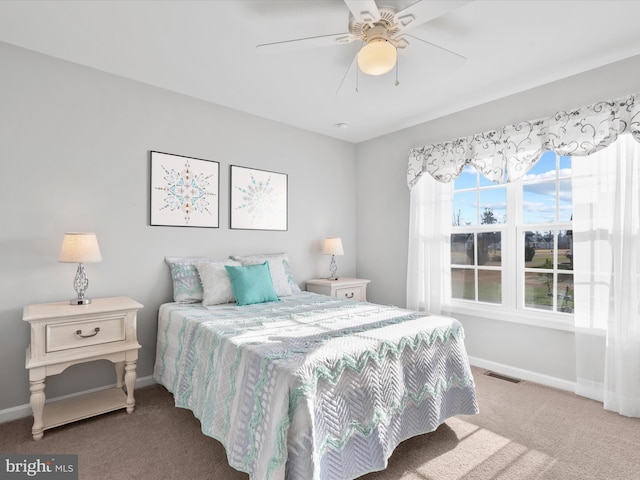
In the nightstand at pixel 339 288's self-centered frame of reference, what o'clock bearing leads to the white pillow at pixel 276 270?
The white pillow is roughly at 3 o'clock from the nightstand.

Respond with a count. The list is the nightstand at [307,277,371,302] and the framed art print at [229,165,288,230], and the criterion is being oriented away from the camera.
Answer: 0

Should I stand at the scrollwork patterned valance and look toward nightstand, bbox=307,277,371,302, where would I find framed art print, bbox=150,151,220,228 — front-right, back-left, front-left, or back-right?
front-left

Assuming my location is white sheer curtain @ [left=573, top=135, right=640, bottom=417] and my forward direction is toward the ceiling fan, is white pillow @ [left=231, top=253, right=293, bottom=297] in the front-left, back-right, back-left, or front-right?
front-right

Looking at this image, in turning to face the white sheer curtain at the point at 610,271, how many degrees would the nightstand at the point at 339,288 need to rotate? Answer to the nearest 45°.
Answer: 0° — it already faces it

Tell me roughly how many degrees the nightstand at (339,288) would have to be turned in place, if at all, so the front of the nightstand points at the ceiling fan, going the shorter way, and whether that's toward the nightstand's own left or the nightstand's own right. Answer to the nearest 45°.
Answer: approximately 45° to the nightstand's own right

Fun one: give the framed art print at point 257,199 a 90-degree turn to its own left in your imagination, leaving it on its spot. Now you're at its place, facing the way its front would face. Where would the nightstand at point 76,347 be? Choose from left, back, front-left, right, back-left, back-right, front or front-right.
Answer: back

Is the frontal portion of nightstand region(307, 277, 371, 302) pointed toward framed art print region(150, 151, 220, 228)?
no

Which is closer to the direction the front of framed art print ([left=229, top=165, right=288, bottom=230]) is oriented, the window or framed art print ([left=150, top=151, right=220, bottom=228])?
the window

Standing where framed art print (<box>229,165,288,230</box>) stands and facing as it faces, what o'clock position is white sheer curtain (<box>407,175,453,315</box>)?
The white sheer curtain is roughly at 11 o'clock from the framed art print.

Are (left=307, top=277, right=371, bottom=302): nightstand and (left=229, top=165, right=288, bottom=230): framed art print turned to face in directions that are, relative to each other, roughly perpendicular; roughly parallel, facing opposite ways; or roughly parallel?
roughly parallel

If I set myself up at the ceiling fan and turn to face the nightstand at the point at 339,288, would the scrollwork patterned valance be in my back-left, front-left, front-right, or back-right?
front-right

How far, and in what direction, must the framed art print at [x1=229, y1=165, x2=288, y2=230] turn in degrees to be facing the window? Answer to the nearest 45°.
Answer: approximately 45° to its left

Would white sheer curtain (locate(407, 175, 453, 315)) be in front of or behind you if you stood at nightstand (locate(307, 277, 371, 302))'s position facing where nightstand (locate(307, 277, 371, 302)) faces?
in front

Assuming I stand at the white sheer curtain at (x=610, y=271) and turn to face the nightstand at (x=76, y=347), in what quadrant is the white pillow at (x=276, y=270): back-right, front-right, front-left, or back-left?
front-right

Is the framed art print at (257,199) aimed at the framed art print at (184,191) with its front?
no

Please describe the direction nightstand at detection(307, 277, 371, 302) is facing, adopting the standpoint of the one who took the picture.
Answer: facing the viewer and to the right of the viewer

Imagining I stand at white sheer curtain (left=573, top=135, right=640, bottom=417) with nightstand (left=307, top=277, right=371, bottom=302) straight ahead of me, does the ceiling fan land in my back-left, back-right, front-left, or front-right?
front-left
